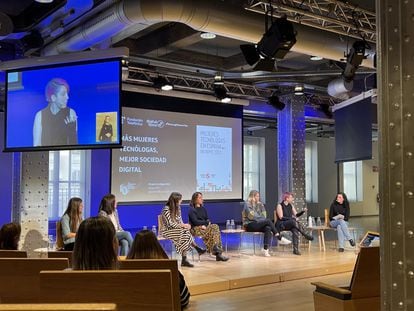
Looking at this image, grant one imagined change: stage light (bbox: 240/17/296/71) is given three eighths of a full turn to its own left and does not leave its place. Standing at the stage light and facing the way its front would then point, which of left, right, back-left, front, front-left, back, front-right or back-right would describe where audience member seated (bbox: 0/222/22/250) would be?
front-right

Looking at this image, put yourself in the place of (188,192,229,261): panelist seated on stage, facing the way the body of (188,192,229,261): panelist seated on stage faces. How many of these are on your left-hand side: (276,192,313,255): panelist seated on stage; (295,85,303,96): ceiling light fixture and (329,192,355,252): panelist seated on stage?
3

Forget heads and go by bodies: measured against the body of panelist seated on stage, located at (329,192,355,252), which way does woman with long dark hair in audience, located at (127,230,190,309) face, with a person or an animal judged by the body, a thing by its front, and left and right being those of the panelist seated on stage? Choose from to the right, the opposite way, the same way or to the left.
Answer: the opposite way

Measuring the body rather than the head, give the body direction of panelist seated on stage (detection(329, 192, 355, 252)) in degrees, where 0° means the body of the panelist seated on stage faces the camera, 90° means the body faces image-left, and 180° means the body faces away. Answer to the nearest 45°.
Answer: approximately 0°

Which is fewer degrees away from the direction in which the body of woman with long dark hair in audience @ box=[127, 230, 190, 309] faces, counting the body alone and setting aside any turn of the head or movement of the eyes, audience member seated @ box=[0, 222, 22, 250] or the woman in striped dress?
the woman in striped dress

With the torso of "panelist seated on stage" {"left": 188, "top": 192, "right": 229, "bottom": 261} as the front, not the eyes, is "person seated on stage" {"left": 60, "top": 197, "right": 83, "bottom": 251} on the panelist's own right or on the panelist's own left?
on the panelist's own right

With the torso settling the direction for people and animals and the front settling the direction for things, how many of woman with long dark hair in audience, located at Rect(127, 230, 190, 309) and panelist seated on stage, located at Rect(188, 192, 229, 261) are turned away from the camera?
1

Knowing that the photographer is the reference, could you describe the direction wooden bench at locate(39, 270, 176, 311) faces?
facing away from the viewer
